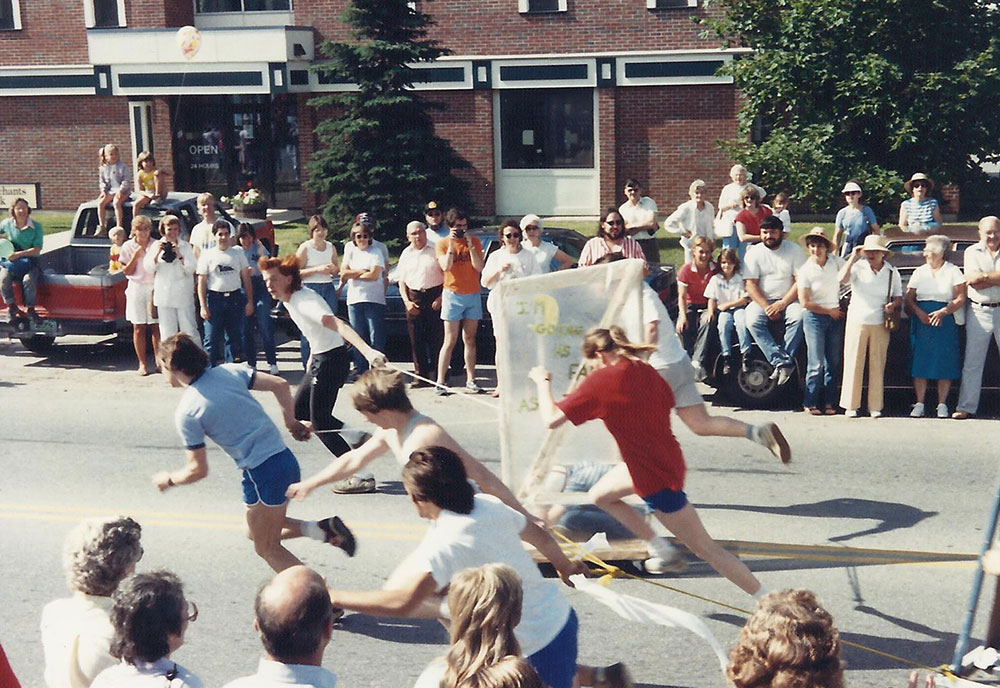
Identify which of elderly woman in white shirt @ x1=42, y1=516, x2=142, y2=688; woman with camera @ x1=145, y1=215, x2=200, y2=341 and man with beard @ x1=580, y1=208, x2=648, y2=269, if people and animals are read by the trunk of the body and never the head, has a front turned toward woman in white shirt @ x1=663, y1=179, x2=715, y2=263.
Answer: the elderly woman in white shirt

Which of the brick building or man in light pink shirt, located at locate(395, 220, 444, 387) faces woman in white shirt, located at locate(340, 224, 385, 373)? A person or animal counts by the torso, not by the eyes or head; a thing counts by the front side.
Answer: the brick building

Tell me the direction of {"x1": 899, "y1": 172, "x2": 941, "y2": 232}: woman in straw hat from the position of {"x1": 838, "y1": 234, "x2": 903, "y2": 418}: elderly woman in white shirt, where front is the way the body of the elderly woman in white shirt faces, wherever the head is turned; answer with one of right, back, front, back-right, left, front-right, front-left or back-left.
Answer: back

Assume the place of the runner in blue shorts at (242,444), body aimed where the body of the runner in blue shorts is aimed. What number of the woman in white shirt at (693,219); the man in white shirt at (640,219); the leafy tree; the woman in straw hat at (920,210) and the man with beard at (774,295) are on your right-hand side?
5

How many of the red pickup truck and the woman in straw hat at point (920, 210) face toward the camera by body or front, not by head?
1

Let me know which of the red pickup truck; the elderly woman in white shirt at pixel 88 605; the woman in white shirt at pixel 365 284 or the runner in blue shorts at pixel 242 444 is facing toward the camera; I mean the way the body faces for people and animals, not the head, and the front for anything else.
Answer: the woman in white shirt

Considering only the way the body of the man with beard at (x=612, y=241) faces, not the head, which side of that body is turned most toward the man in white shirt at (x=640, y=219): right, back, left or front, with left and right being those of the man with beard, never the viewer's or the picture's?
back

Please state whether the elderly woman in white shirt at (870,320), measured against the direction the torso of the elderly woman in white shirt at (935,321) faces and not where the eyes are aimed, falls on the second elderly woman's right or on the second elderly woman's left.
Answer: on the second elderly woman's right

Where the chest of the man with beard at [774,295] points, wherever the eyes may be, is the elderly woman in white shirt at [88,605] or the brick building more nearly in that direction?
the elderly woman in white shirt
